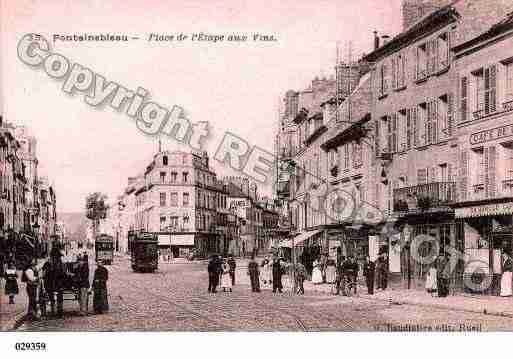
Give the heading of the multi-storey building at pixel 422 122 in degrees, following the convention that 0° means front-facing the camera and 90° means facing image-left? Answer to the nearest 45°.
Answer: approximately 45°

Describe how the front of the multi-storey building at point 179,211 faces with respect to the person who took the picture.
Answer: facing the viewer

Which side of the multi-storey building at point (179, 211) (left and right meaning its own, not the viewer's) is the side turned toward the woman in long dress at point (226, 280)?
front

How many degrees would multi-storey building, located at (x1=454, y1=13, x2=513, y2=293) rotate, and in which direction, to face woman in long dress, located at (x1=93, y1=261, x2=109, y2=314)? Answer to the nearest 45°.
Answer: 0° — it already faces them

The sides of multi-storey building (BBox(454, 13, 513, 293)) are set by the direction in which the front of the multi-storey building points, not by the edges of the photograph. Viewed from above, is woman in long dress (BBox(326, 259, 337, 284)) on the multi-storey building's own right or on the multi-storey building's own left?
on the multi-storey building's own right

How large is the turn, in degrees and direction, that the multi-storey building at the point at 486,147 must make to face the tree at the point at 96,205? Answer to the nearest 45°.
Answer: approximately 45° to its right

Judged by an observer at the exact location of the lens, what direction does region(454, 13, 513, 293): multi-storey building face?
facing the viewer and to the left of the viewer

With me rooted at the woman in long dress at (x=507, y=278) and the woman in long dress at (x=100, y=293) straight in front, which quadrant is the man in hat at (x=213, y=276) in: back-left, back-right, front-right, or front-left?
front-right

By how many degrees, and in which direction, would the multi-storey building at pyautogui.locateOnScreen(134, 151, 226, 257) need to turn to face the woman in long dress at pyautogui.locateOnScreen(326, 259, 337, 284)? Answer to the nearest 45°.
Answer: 0° — it already faces them

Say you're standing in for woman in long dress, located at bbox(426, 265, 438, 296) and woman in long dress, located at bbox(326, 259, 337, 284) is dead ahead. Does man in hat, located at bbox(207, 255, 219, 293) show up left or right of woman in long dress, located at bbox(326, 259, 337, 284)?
left

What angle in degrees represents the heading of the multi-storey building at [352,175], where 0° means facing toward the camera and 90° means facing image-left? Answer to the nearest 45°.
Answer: approximately 45°
